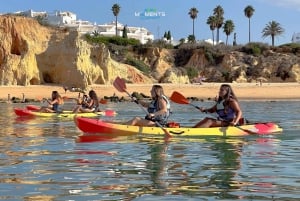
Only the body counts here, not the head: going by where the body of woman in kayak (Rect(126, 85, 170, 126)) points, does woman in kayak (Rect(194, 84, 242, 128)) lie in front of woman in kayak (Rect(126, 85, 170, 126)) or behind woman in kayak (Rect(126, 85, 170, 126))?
behind

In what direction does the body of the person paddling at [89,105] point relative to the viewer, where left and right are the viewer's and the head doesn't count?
facing to the left of the viewer

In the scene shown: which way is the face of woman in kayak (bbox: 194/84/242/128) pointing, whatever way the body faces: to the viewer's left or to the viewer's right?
to the viewer's left

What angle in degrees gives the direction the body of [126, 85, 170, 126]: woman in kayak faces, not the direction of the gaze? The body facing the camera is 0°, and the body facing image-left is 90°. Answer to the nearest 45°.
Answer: approximately 90°

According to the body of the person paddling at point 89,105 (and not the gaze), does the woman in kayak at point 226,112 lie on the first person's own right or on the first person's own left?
on the first person's own left

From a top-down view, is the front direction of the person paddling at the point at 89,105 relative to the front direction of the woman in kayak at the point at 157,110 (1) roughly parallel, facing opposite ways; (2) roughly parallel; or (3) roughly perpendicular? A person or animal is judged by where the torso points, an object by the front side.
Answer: roughly parallel

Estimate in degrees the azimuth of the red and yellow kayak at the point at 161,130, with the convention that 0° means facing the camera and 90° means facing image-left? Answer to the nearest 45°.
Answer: approximately 90°

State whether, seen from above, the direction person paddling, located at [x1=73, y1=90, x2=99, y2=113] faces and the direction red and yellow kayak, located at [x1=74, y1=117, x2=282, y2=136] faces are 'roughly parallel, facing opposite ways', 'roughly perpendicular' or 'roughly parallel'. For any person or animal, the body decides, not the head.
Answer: roughly parallel
